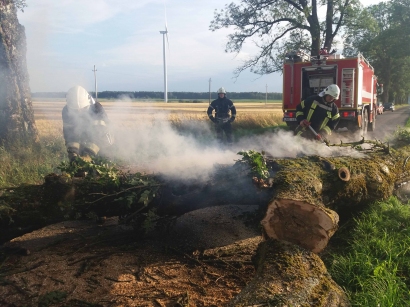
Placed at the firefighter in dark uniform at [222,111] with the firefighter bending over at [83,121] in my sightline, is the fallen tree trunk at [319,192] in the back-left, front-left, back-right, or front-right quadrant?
front-left

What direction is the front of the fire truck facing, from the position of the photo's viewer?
facing away from the viewer

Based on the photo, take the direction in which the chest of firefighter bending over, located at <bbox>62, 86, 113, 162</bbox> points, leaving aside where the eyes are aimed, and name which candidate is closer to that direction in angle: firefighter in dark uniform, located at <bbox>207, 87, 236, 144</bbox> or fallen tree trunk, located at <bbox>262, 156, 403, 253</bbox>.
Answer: the fallen tree trunk

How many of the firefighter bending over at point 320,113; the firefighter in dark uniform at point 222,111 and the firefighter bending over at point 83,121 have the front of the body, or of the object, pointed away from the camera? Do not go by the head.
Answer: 0

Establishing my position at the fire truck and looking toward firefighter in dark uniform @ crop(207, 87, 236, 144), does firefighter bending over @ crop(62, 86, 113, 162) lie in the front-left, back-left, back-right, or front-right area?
front-left

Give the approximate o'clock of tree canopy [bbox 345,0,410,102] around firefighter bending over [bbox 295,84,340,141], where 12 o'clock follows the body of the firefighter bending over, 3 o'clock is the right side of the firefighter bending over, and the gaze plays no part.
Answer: The tree canopy is roughly at 8 o'clock from the firefighter bending over.

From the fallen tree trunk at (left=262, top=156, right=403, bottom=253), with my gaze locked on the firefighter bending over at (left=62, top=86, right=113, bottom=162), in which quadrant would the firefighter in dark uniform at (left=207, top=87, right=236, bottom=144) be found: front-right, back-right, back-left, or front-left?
front-right

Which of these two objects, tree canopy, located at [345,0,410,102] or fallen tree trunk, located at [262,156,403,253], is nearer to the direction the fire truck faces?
the tree canopy

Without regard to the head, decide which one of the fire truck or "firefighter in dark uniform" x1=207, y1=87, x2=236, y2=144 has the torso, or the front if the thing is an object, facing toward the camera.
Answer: the firefighter in dark uniform

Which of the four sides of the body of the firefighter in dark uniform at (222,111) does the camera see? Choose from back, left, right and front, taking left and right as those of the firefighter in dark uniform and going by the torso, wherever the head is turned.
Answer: front

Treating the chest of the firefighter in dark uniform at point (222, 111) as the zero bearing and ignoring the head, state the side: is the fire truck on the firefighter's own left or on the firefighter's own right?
on the firefighter's own left

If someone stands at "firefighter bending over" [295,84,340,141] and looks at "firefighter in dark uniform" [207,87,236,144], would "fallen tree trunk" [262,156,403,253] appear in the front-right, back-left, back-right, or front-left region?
back-left
